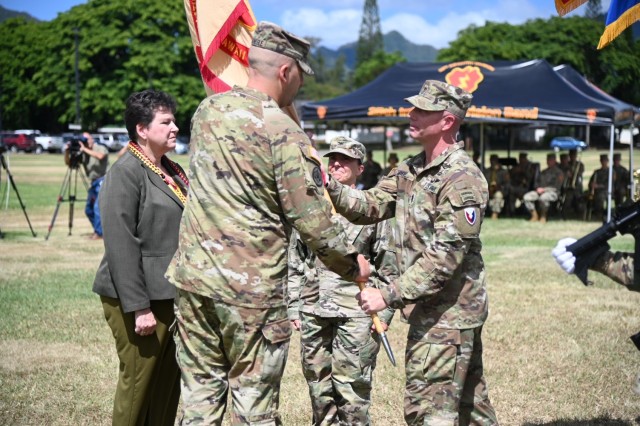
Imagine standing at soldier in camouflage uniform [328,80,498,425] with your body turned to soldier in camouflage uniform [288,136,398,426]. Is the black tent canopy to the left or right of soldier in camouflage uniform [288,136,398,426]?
right

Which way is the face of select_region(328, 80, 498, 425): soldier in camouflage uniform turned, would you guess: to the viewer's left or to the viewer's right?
to the viewer's left

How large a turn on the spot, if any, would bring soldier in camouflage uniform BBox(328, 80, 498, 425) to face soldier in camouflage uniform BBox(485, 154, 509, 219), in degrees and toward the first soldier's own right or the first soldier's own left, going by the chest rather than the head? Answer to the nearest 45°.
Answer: approximately 90° to the first soldier's own right

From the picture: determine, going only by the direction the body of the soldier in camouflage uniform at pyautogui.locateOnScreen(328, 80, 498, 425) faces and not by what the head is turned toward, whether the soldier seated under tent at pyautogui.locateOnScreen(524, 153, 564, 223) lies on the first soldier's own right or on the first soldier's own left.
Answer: on the first soldier's own right

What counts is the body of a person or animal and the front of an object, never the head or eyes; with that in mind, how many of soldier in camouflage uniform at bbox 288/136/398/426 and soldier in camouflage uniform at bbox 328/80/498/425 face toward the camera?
1

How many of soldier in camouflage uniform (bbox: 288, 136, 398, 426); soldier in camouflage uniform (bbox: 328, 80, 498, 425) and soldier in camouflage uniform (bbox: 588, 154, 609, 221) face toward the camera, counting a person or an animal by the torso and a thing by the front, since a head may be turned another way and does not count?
2

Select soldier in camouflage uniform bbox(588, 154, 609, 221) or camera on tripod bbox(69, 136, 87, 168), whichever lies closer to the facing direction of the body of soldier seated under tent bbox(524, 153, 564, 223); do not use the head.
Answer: the camera on tripod

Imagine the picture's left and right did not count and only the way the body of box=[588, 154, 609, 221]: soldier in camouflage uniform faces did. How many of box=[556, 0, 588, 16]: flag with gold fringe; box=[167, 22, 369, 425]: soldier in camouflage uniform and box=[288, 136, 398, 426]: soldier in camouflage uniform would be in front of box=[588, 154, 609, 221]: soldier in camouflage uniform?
3

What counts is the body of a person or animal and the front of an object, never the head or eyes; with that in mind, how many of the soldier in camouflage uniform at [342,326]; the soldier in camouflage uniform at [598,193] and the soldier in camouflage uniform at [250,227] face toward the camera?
2

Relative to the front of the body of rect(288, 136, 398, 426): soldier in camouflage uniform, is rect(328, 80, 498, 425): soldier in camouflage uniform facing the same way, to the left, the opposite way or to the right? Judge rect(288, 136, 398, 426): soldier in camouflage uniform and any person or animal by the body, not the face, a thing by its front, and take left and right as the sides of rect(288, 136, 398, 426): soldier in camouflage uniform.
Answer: to the right

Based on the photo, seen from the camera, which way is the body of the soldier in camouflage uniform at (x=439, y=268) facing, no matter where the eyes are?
to the viewer's left

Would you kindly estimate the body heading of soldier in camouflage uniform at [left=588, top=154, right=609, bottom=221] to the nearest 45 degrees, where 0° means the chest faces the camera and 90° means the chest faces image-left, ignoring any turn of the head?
approximately 0°

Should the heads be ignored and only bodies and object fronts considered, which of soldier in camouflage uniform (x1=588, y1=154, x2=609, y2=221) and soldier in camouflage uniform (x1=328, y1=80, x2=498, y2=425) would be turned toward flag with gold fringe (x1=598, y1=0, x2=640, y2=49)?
soldier in camouflage uniform (x1=588, y1=154, x2=609, y2=221)
